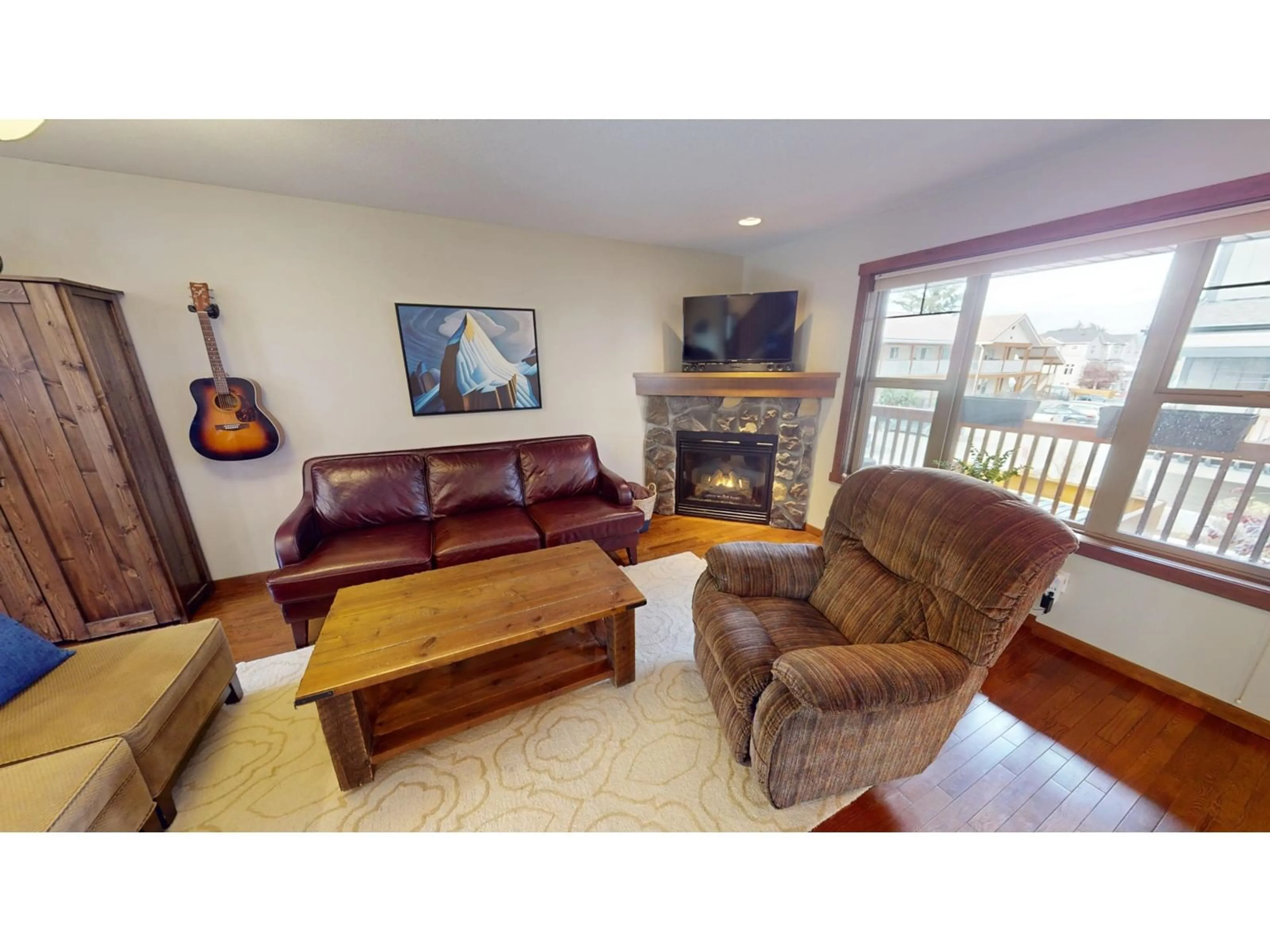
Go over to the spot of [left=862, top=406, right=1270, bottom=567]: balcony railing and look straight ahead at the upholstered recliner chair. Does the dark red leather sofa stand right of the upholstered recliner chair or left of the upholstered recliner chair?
right

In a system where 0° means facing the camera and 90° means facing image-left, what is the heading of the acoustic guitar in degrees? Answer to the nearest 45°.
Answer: approximately 0°

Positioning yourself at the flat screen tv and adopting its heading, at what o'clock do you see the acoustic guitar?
The acoustic guitar is roughly at 2 o'clock from the flat screen tv.

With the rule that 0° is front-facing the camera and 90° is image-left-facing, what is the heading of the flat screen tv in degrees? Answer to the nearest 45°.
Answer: approximately 0°

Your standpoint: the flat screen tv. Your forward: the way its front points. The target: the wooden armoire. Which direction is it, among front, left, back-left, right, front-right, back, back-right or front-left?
front-right

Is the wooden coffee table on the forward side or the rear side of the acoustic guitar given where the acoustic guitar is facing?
on the forward side

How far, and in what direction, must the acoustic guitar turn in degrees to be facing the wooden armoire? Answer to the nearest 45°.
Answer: approximately 90° to its right

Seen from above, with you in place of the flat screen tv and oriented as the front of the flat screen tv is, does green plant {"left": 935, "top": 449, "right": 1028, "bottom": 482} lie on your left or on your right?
on your left

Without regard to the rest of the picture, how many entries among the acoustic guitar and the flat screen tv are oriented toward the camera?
2

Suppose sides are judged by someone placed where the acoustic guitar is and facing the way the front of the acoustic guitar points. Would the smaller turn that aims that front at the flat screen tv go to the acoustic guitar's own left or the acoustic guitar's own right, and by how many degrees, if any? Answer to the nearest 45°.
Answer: approximately 45° to the acoustic guitar's own left

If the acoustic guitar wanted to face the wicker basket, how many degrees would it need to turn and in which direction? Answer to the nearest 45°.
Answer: approximately 45° to its left

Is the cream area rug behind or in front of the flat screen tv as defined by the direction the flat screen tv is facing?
in front

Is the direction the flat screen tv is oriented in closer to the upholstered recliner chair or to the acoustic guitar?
the upholstered recliner chair
